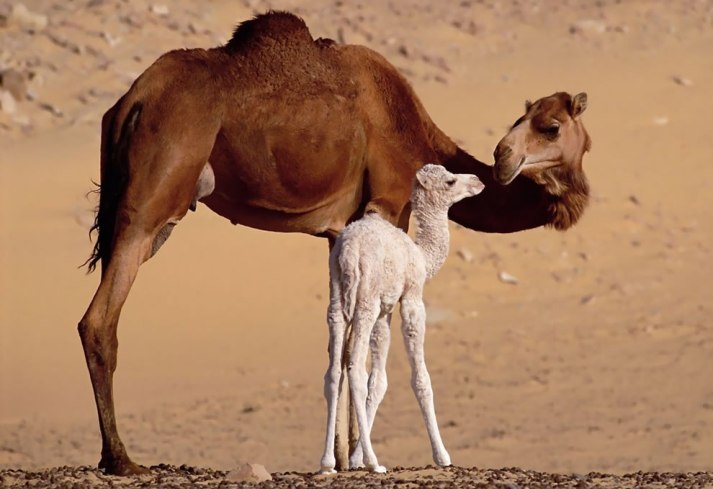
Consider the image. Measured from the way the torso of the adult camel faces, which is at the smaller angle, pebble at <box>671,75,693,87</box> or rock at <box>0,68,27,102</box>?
the pebble

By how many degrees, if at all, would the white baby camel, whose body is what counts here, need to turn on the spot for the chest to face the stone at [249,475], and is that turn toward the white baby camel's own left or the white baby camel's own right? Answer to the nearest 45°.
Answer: approximately 180°

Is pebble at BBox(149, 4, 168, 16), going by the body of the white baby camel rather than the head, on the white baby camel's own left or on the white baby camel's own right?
on the white baby camel's own left

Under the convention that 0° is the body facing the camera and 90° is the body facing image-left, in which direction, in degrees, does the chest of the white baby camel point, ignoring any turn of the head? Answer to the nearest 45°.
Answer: approximately 225°

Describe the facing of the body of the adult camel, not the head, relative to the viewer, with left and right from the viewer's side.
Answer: facing to the right of the viewer

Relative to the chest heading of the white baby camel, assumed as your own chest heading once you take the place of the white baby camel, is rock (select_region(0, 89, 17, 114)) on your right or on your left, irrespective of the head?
on your left

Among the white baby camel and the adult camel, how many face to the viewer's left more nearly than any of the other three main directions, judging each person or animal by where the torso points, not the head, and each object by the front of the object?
0

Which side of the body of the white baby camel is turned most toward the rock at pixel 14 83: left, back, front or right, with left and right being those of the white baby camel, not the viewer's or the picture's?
left

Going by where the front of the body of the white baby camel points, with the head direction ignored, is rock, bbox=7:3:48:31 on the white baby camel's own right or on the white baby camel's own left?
on the white baby camel's own left
